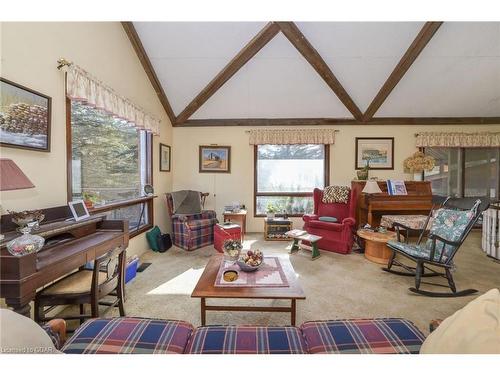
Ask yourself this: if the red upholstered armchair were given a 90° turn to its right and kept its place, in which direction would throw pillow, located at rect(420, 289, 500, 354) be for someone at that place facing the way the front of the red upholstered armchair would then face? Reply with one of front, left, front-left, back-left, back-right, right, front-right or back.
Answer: back-left

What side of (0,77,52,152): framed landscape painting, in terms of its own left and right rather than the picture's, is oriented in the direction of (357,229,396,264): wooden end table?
front

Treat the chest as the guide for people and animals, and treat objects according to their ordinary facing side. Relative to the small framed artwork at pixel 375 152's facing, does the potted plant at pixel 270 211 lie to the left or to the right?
on its right

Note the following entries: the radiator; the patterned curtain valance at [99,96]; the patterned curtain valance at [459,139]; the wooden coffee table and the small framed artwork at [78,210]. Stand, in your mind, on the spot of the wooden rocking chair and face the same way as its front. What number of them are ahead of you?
3

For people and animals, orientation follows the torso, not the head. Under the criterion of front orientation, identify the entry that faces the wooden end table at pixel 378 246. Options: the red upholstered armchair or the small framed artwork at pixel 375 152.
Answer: the small framed artwork

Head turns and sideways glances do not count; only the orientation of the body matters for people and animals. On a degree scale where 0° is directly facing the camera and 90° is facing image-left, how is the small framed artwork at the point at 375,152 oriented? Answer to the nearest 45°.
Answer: approximately 0°

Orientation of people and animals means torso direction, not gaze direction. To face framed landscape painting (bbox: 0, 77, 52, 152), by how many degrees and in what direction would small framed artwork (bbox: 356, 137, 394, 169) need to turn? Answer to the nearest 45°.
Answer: approximately 45° to its right

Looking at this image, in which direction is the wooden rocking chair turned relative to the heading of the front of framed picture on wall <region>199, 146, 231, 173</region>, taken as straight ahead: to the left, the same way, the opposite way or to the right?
to the right

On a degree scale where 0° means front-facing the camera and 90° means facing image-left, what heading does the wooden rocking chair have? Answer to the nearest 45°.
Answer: approximately 45°

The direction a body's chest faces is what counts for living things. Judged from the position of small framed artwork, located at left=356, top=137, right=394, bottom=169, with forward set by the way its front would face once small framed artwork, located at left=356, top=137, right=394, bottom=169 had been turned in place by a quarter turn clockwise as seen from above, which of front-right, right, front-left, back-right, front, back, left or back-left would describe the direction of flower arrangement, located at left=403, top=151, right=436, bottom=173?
back

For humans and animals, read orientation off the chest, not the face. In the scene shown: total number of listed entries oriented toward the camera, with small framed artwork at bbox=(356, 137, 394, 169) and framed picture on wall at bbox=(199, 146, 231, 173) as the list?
2

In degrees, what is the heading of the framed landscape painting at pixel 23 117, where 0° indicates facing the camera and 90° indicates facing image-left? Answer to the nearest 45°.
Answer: approximately 315°

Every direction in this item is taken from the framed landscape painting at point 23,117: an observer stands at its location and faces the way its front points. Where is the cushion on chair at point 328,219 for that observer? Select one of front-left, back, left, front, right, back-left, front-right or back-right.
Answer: front-left

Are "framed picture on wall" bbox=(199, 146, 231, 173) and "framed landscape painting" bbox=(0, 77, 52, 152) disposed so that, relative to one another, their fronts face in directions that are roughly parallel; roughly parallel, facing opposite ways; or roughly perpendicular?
roughly perpendicular
